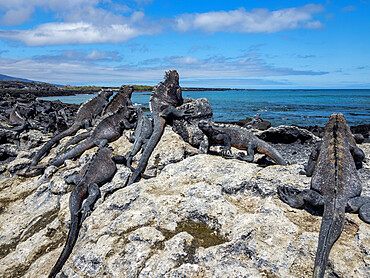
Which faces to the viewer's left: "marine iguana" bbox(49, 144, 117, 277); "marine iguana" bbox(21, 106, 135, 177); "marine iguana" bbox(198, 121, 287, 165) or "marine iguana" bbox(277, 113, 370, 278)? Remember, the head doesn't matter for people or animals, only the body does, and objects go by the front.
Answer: "marine iguana" bbox(198, 121, 287, 165)

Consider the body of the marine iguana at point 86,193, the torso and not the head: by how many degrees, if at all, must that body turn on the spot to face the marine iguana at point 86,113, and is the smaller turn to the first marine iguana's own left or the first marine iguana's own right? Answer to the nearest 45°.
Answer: approximately 45° to the first marine iguana's own left

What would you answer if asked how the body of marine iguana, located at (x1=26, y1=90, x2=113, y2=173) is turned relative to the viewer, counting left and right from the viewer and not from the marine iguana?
facing away from the viewer and to the right of the viewer

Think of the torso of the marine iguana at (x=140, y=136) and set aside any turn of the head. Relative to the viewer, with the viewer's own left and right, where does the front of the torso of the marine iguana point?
facing away from the viewer

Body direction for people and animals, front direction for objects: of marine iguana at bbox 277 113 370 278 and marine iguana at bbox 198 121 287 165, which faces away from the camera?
marine iguana at bbox 277 113 370 278

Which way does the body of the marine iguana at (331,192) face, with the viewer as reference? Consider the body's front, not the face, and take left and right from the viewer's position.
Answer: facing away from the viewer

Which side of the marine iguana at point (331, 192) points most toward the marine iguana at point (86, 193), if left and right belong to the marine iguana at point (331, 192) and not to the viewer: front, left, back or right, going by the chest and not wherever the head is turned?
left

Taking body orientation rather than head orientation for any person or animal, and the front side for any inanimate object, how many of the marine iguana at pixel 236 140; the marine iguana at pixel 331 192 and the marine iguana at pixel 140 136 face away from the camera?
2

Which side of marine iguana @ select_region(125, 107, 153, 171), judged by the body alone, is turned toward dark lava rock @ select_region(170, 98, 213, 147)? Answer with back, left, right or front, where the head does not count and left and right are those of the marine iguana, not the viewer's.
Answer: right

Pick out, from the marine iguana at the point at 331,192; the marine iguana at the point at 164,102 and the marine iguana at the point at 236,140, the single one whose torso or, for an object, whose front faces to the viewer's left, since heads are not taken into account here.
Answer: the marine iguana at the point at 236,140

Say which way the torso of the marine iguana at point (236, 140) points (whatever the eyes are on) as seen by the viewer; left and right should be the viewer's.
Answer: facing to the left of the viewer

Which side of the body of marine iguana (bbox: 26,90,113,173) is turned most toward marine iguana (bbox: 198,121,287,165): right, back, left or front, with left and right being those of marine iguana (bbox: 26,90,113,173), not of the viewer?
right

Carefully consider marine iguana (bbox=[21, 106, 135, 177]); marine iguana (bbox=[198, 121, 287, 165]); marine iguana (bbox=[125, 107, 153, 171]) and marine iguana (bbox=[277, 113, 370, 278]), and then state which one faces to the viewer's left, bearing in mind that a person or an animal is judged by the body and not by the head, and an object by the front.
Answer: marine iguana (bbox=[198, 121, 287, 165])
